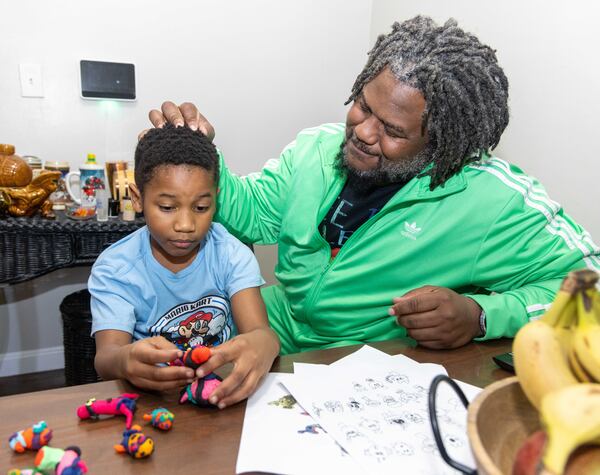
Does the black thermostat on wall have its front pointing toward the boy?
yes

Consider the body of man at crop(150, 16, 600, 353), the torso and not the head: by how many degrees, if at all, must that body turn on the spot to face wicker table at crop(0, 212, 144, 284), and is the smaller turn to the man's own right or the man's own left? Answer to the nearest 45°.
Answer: approximately 45° to the man's own right

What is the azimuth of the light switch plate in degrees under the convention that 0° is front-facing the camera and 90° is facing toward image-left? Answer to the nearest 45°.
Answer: approximately 0°

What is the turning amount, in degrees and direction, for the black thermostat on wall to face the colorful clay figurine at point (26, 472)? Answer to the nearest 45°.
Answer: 0° — it already faces it

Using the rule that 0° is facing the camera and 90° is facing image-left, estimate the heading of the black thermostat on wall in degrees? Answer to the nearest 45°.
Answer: approximately 0°

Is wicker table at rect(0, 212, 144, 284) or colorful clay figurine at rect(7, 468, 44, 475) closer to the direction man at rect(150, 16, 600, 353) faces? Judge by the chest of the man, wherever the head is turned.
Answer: the colorful clay figurine

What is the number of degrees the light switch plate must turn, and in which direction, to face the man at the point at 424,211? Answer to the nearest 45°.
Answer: approximately 45° to its left

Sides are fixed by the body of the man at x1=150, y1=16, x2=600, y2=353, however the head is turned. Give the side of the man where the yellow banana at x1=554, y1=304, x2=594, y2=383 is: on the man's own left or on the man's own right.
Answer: on the man's own left

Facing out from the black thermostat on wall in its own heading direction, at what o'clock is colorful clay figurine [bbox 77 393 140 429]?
The colorful clay figurine is roughly at 12 o'clock from the black thermostat on wall.

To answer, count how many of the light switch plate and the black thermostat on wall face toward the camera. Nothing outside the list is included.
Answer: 2
